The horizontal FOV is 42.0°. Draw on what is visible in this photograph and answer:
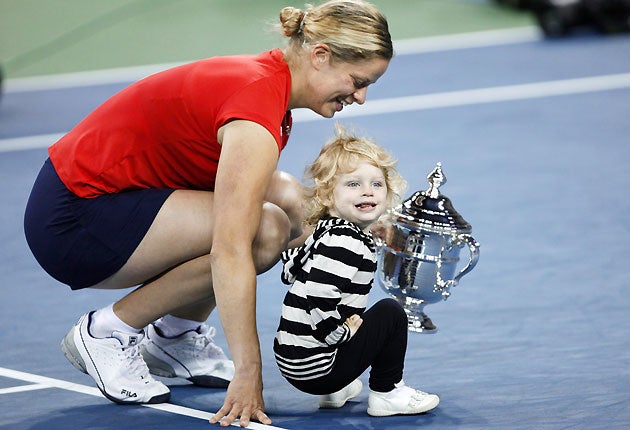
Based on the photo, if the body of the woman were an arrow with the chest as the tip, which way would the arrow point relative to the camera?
to the viewer's right

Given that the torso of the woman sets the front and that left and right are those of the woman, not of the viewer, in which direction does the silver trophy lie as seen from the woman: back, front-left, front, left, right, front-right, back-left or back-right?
front

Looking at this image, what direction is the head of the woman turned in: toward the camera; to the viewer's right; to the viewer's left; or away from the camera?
to the viewer's right

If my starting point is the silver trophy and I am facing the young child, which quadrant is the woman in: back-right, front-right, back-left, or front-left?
front-right
